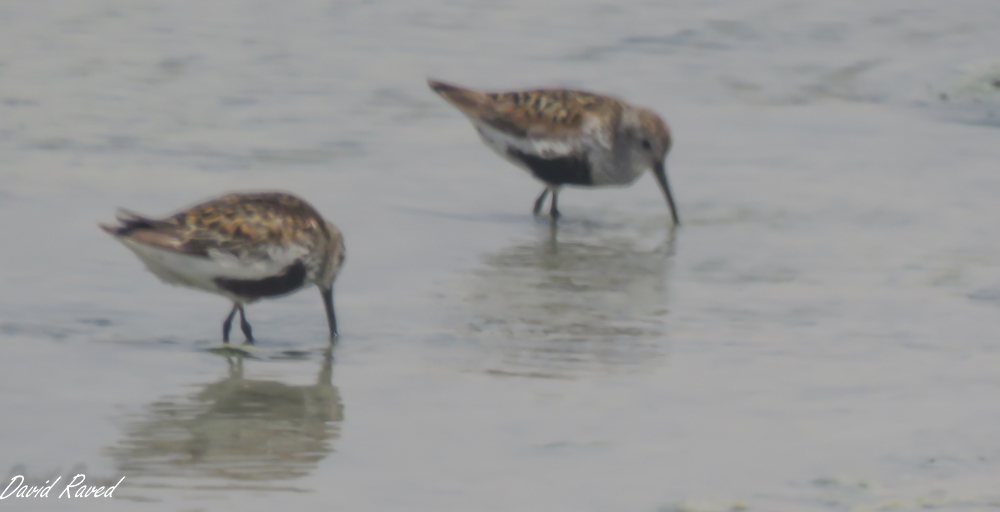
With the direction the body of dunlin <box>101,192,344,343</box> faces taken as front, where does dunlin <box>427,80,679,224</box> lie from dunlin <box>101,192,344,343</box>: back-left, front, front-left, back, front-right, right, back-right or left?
front-left

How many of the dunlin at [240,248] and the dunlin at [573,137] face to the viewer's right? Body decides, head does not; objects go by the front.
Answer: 2

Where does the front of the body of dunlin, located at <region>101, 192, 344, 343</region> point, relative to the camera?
to the viewer's right

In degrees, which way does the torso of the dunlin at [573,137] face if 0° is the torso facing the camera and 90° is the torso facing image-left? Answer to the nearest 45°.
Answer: approximately 270°

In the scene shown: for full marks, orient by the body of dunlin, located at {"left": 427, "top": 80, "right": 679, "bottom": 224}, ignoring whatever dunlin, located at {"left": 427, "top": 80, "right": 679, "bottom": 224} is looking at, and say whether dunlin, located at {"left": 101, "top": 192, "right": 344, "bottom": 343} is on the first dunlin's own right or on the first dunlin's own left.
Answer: on the first dunlin's own right
